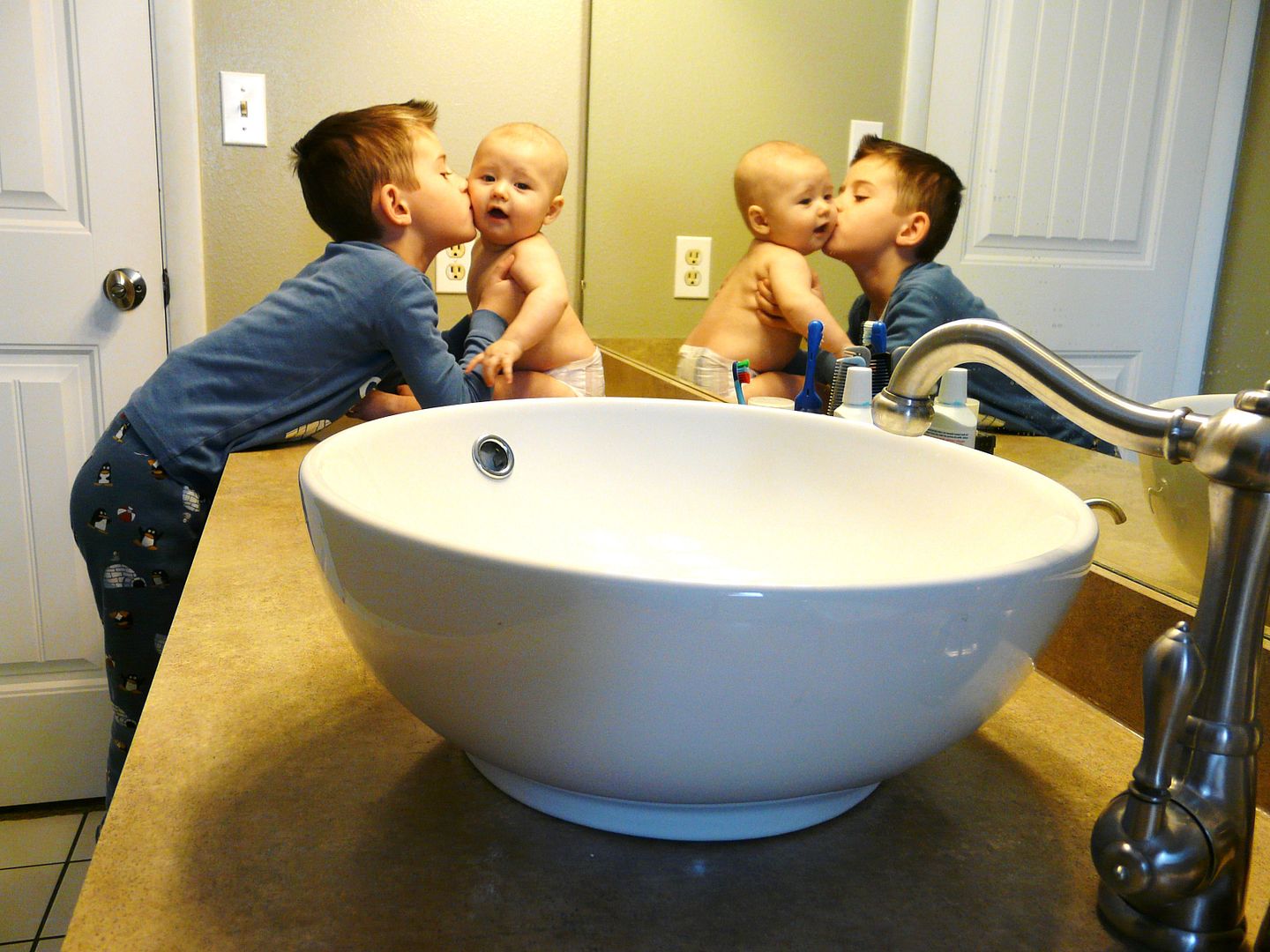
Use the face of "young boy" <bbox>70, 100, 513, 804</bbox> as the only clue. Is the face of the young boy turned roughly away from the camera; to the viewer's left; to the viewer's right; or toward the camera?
to the viewer's right

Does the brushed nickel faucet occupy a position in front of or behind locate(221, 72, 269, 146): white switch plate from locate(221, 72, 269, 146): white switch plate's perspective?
in front

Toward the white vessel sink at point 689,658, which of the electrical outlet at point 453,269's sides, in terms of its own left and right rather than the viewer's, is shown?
front

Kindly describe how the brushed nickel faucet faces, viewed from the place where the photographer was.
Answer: facing to the left of the viewer

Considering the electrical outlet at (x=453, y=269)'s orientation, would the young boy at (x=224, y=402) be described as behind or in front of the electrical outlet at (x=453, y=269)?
in front

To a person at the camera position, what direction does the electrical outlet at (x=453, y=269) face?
facing the viewer

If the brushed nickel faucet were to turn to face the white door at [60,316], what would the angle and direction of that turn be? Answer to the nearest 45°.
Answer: approximately 45° to its right

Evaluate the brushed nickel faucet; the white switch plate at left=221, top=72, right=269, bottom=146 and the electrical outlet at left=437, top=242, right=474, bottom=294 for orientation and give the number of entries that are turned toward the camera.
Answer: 2

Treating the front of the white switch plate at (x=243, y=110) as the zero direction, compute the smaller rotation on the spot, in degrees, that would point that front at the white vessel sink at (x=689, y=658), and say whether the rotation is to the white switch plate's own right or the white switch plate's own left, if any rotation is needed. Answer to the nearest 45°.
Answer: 0° — it already faces it

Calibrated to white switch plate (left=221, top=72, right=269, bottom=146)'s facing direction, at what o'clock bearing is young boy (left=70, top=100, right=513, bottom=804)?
The young boy is roughly at 12 o'clock from the white switch plate.

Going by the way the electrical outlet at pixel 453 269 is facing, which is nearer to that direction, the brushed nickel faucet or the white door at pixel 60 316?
the brushed nickel faucet
